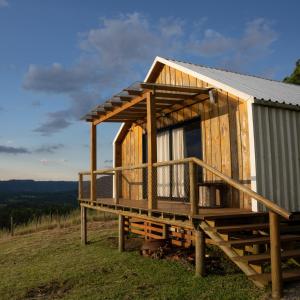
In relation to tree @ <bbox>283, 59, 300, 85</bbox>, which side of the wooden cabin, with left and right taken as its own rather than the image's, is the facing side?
back

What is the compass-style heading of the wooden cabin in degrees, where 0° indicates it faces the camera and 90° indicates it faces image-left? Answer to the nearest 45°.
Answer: approximately 45°
